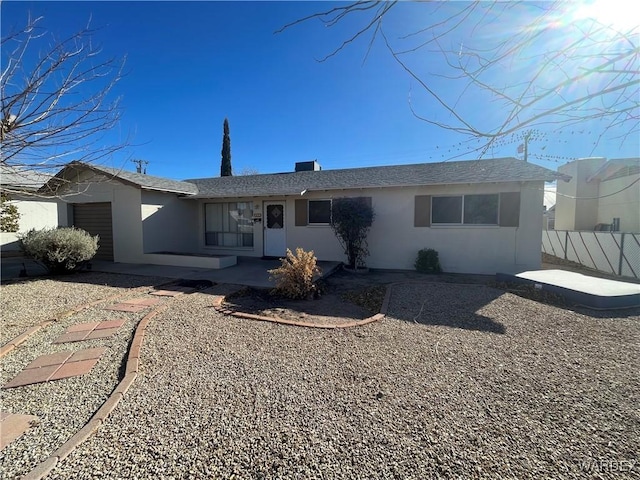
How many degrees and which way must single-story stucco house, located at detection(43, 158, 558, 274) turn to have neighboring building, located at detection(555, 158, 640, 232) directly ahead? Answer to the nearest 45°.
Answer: approximately 90° to its left

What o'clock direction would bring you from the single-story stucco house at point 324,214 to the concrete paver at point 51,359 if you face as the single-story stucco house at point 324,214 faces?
The concrete paver is roughly at 1 o'clock from the single-story stucco house.

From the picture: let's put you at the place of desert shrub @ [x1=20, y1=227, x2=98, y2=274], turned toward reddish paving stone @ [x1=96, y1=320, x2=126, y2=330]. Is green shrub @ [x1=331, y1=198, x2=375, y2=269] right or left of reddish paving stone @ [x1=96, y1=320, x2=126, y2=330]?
left

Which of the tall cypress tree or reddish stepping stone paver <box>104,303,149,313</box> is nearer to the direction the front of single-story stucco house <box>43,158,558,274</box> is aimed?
the reddish stepping stone paver

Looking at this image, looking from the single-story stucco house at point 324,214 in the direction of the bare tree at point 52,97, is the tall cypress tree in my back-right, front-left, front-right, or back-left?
back-right

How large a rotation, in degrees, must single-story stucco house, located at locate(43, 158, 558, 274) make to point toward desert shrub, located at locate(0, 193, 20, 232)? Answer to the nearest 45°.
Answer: approximately 90° to its right

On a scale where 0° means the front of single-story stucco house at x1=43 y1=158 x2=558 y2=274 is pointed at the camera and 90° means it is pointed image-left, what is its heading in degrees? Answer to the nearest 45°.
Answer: approximately 0°

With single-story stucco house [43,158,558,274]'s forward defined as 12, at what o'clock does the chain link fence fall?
The chain link fence is roughly at 9 o'clock from the single-story stucco house.

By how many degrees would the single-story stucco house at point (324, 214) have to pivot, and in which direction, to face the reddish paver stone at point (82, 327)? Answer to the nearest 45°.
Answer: approximately 45° to its right

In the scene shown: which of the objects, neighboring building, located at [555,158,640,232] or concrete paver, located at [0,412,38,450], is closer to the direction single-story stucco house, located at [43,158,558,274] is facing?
the concrete paver

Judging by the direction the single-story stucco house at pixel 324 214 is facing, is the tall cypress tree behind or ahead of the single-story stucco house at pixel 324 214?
behind

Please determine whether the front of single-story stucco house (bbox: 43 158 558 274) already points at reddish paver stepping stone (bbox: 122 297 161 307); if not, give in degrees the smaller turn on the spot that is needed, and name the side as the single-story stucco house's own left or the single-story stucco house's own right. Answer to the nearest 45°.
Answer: approximately 45° to the single-story stucco house's own right
